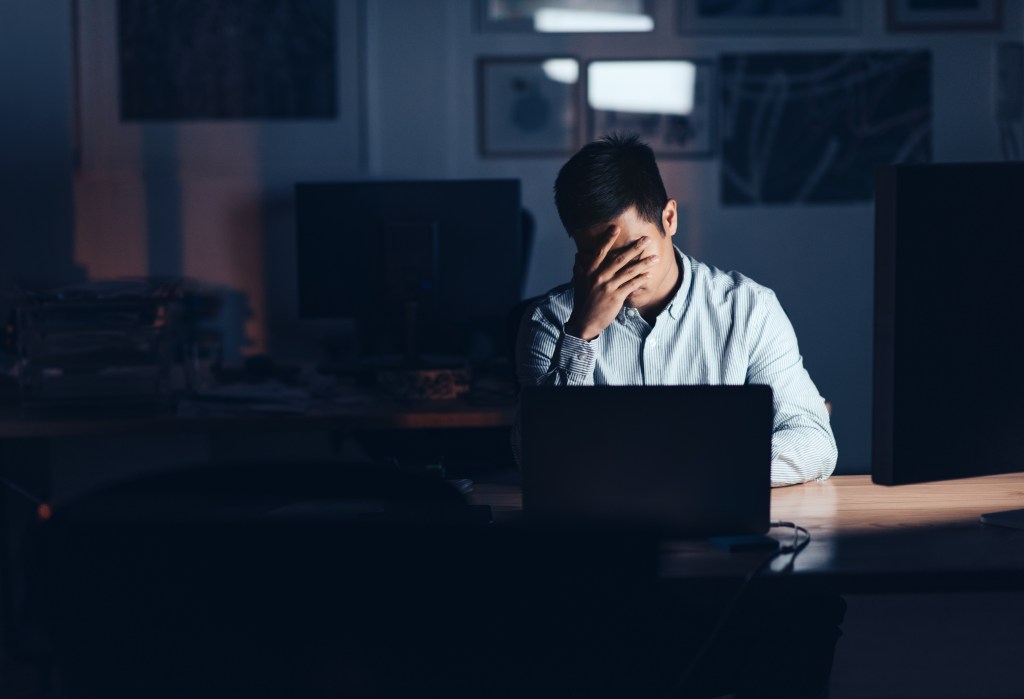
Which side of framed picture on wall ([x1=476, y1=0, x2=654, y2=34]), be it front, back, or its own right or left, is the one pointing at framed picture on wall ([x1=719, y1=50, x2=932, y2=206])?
left

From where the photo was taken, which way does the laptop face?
away from the camera

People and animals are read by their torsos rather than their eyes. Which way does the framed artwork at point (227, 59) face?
toward the camera

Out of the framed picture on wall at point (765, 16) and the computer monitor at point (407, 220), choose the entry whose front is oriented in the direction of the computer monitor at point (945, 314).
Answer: the framed picture on wall

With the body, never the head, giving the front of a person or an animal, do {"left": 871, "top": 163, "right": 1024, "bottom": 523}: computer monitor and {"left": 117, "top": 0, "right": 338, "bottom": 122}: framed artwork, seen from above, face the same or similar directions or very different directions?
very different directions

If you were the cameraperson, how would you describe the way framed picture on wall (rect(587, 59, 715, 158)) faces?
facing the viewer

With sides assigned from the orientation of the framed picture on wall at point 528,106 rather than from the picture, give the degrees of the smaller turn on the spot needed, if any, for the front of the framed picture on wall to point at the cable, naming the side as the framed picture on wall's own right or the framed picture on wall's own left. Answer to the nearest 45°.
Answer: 0° — it already faces it

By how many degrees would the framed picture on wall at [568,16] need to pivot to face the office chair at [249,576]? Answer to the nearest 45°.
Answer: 0° — it already faces it

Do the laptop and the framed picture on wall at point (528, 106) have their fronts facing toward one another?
yes

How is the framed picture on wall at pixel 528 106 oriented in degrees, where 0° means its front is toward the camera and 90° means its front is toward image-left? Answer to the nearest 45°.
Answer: approximately 0°

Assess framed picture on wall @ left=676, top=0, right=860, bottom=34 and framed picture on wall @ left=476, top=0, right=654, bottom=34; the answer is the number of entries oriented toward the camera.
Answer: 2

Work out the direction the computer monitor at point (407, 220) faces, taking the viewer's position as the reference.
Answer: facing away from the viewer

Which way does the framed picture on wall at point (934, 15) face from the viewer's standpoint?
toward the camera

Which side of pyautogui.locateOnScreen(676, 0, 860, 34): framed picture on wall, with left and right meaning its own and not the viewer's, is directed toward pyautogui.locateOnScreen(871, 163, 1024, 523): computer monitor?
front
